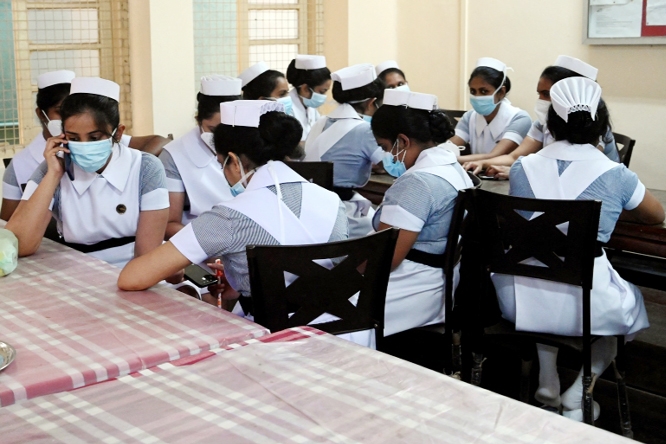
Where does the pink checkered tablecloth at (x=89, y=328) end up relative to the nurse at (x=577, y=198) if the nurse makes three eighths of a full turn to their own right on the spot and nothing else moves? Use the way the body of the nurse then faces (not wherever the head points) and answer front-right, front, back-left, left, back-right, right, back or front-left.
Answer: right

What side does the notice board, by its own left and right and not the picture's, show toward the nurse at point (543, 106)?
front

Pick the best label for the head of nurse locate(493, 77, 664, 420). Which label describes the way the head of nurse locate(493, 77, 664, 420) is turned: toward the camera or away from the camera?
away from the camera

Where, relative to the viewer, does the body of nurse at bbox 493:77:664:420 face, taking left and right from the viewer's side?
facing away from the viewer

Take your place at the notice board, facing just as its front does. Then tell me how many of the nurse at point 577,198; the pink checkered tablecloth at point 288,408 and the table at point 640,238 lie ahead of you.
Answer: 3

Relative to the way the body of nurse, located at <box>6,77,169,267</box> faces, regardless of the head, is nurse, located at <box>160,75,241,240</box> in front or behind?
behind

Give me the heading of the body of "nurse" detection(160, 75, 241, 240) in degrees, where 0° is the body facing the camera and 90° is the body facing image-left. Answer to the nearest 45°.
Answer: approximately 315°

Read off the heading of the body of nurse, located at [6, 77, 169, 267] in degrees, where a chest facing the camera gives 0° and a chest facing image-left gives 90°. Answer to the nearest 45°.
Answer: approximately 0°
